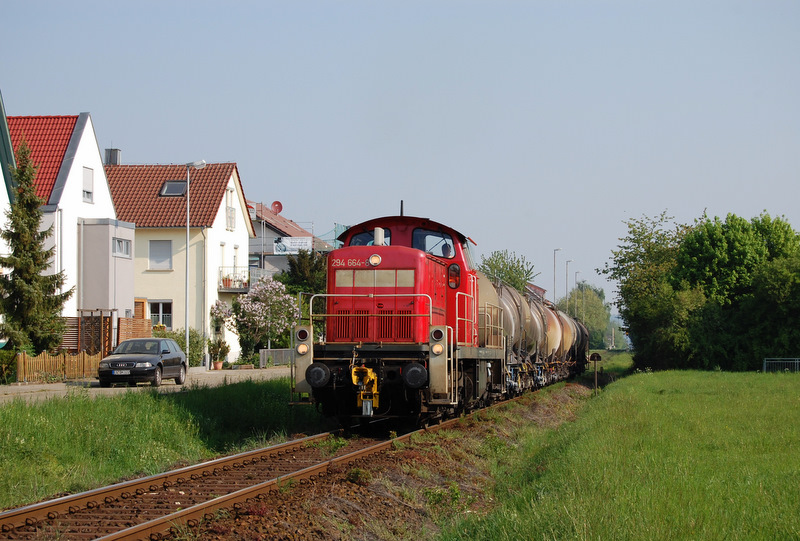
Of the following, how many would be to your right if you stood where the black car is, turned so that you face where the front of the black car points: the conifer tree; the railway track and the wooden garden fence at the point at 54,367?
2

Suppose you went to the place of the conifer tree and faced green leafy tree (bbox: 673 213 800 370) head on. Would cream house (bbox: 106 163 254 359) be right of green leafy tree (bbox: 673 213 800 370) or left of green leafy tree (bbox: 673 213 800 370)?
left

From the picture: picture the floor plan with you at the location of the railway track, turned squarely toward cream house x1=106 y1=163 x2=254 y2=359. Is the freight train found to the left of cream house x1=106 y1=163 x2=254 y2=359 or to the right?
right

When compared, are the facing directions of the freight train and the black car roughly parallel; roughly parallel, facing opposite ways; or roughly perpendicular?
roughly parallel

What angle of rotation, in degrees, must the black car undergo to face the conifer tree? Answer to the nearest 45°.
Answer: approximately 90° to its right

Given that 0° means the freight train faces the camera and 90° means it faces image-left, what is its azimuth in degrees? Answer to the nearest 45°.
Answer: approximately 45°

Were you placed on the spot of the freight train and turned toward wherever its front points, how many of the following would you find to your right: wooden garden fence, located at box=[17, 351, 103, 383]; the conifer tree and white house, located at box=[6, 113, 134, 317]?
3

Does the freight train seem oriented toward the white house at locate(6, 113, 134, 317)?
no

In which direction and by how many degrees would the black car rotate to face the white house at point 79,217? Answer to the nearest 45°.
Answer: approximately 135° to its right

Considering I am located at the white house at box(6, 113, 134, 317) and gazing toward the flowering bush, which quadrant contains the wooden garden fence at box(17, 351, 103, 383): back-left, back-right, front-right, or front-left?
back-right

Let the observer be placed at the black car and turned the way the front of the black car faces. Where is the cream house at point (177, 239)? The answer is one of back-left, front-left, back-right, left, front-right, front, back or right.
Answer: back-right

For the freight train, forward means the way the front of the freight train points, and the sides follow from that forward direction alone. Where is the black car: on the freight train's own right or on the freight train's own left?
on the freight train's own right

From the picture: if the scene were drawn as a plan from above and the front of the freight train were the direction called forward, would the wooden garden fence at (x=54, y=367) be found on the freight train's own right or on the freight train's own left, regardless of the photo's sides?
on the freight train's own right

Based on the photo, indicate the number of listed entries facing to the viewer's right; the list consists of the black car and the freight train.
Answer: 0
